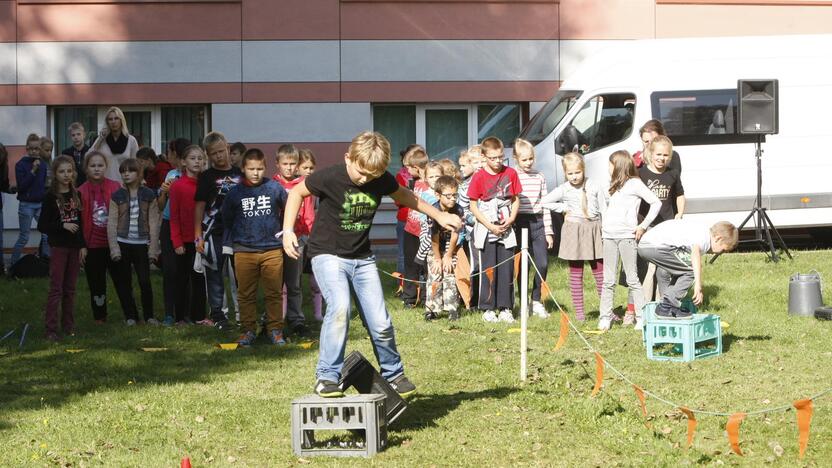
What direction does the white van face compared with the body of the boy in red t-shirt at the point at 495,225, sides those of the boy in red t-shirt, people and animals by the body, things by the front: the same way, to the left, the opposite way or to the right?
to the right

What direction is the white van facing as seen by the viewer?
to the viewer's left

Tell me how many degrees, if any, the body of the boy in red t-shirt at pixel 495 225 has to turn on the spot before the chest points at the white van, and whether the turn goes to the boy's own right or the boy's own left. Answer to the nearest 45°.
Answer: approximately 135° to the boy's own left

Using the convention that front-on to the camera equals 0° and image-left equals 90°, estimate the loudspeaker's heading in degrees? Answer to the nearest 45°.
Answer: approximately 0°

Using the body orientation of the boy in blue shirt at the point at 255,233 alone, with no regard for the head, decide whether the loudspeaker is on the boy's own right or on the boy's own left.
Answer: on the boy's own left

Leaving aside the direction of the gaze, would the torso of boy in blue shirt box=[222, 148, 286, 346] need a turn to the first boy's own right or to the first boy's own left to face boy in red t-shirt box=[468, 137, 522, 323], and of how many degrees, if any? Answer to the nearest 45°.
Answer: approximately 90° to the first boy's own left

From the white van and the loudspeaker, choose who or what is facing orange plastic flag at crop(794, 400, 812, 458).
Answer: the loudspeaker

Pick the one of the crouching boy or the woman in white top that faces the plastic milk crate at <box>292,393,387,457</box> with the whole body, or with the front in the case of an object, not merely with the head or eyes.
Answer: the woman in white top

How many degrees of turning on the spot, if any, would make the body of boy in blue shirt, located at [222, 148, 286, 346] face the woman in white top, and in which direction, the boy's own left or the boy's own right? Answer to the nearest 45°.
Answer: approximately 180°
